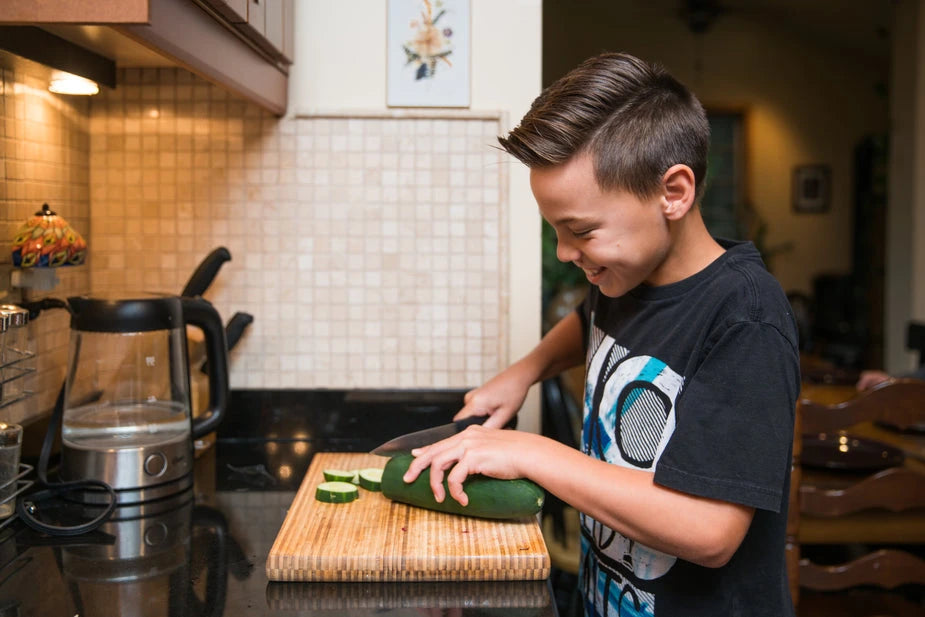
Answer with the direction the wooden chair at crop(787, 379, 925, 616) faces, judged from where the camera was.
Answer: facing away from the viewer

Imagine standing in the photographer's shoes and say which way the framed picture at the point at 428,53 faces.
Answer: facing the viewer

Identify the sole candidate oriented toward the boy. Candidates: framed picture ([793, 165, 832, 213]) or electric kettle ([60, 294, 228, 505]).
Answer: the framed picture

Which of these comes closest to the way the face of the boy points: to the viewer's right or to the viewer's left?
to the viewer's left

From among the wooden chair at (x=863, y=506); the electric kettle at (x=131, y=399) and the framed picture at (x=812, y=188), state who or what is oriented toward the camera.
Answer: the framed picture

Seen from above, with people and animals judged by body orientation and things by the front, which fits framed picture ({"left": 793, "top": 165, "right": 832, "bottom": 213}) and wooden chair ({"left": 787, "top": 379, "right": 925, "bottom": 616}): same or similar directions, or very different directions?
very different directions

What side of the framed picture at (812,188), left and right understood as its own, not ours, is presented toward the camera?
front

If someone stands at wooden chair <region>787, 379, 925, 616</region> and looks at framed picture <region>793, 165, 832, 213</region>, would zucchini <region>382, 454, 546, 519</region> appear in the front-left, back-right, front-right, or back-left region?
back-left

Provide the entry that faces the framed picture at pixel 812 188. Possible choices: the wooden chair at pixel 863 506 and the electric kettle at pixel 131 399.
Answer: the wooden chair

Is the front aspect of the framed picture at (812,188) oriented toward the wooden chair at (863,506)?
yes

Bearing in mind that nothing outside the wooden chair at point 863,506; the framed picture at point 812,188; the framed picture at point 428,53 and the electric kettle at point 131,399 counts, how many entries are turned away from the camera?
1

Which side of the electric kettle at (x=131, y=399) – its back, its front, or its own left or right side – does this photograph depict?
left
